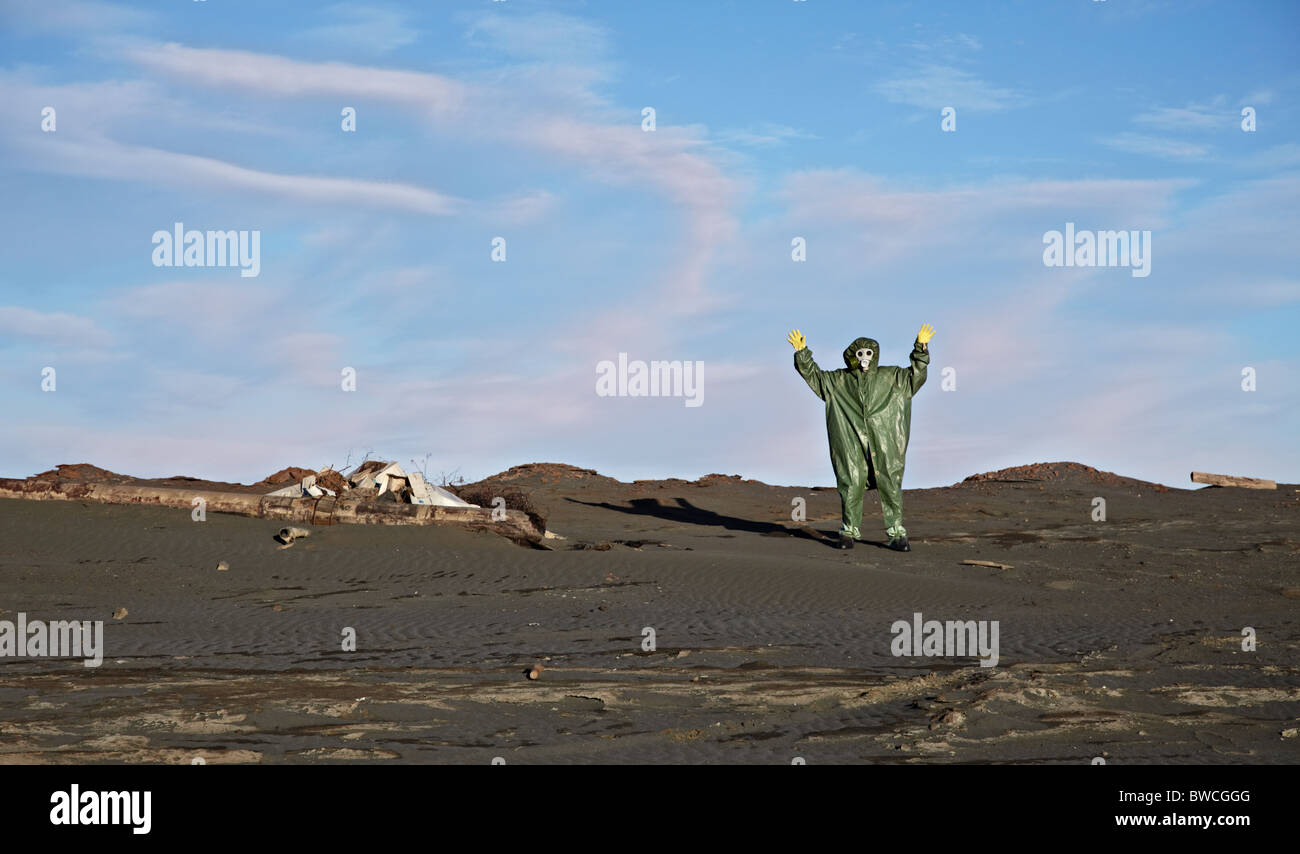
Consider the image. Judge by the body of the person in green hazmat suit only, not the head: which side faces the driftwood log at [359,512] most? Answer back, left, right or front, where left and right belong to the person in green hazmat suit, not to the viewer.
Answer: right

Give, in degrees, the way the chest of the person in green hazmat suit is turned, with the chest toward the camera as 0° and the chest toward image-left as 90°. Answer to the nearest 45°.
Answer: approximately 0°

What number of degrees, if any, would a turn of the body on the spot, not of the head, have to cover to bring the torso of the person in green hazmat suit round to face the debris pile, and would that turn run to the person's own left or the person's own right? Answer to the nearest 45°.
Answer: approximately 90° to the person's own right

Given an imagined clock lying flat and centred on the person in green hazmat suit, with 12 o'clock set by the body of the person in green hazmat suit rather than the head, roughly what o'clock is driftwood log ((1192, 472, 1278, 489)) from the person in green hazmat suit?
The driftwood log is roughly at 7 o'clock from the person in green hazmat suit.
